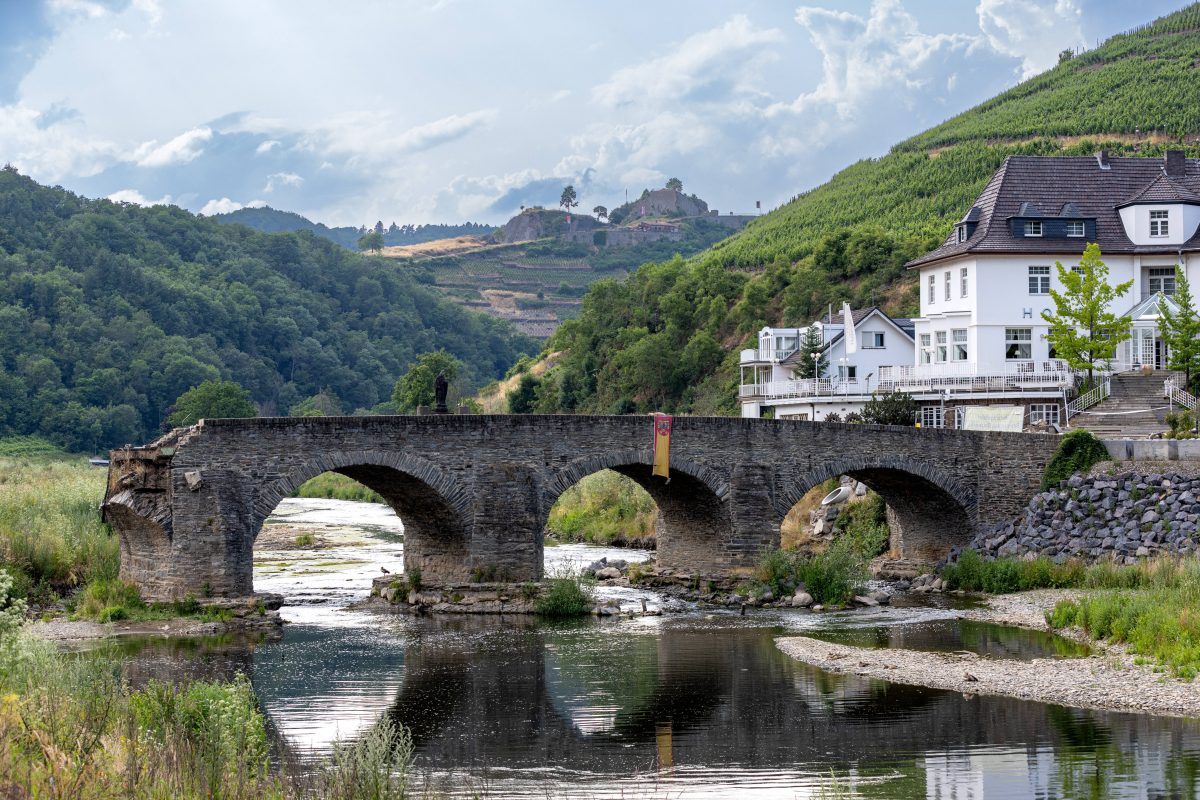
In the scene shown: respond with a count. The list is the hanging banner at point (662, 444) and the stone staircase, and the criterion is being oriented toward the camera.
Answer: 2

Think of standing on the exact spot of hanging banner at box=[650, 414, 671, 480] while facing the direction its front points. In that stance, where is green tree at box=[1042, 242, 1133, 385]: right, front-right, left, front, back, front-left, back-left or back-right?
back-left

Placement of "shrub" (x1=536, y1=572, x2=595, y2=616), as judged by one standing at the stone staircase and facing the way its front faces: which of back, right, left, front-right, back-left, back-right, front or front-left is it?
front-right

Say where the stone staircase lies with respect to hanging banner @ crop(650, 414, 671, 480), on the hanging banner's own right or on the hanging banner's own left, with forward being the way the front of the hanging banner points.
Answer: on the hanging banner's own left

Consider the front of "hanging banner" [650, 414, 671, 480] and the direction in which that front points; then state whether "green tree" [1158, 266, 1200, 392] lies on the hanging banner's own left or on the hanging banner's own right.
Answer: on the hanging banner's own left

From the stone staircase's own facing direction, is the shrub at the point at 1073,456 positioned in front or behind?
in front

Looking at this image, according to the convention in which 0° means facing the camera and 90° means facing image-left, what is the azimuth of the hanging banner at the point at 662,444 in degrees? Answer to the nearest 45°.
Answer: approximately 0°

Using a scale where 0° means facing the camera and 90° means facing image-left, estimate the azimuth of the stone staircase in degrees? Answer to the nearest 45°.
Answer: approximately 0°

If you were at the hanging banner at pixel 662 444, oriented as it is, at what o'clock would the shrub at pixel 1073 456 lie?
The shrub is roughly at 8 o'clock from the hanging banner.

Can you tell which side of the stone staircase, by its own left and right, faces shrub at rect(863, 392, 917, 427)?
right

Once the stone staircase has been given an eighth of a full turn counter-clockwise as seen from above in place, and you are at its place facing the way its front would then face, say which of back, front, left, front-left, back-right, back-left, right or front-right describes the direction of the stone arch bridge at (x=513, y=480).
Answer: right

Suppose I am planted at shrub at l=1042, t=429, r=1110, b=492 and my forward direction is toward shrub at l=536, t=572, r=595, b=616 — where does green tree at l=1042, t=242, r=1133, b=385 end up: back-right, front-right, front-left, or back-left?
back-right
